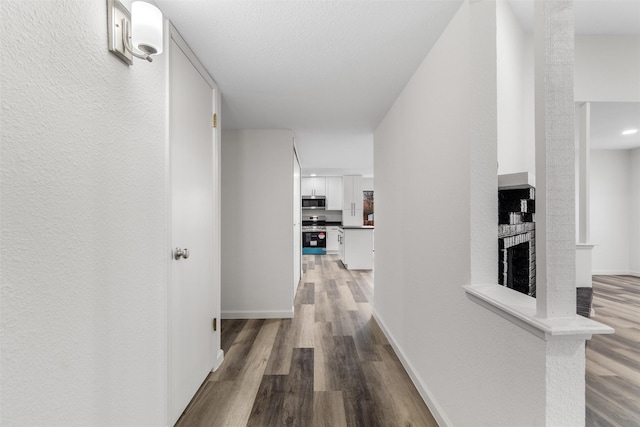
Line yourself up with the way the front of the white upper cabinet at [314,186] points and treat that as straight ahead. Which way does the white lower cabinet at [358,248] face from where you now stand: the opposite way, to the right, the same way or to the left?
to the right

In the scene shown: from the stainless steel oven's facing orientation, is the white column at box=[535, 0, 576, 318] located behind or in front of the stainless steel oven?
in front

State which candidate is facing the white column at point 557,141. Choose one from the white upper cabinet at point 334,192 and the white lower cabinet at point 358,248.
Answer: the white upper cabinet

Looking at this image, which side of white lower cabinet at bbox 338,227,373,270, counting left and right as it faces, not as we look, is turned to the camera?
left

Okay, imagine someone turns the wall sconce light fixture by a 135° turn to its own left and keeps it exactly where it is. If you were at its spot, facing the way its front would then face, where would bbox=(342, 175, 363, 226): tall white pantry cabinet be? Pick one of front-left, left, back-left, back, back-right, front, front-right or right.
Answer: front-right

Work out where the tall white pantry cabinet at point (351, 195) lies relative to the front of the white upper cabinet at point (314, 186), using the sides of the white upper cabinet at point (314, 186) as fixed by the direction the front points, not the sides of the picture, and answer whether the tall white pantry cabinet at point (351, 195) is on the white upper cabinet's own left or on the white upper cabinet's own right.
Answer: on the white upper cabinet's own left

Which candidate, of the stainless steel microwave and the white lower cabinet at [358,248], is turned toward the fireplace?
the stainless steel microwave

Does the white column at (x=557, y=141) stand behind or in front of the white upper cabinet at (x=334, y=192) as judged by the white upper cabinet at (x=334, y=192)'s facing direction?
in front

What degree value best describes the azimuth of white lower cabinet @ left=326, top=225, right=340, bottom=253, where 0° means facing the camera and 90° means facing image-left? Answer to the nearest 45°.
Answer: approximately 0°
